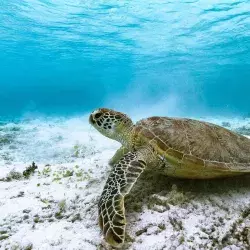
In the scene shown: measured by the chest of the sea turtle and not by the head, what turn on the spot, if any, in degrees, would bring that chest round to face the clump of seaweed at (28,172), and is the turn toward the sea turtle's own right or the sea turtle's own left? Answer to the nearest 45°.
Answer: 0° — it already faces it

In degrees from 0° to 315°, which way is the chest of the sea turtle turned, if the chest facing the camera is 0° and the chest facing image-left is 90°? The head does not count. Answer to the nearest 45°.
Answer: approximately 90°

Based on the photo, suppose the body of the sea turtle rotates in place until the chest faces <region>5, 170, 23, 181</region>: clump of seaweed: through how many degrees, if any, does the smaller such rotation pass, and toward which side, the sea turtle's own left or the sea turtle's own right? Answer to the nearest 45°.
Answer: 0° — it already faces it
